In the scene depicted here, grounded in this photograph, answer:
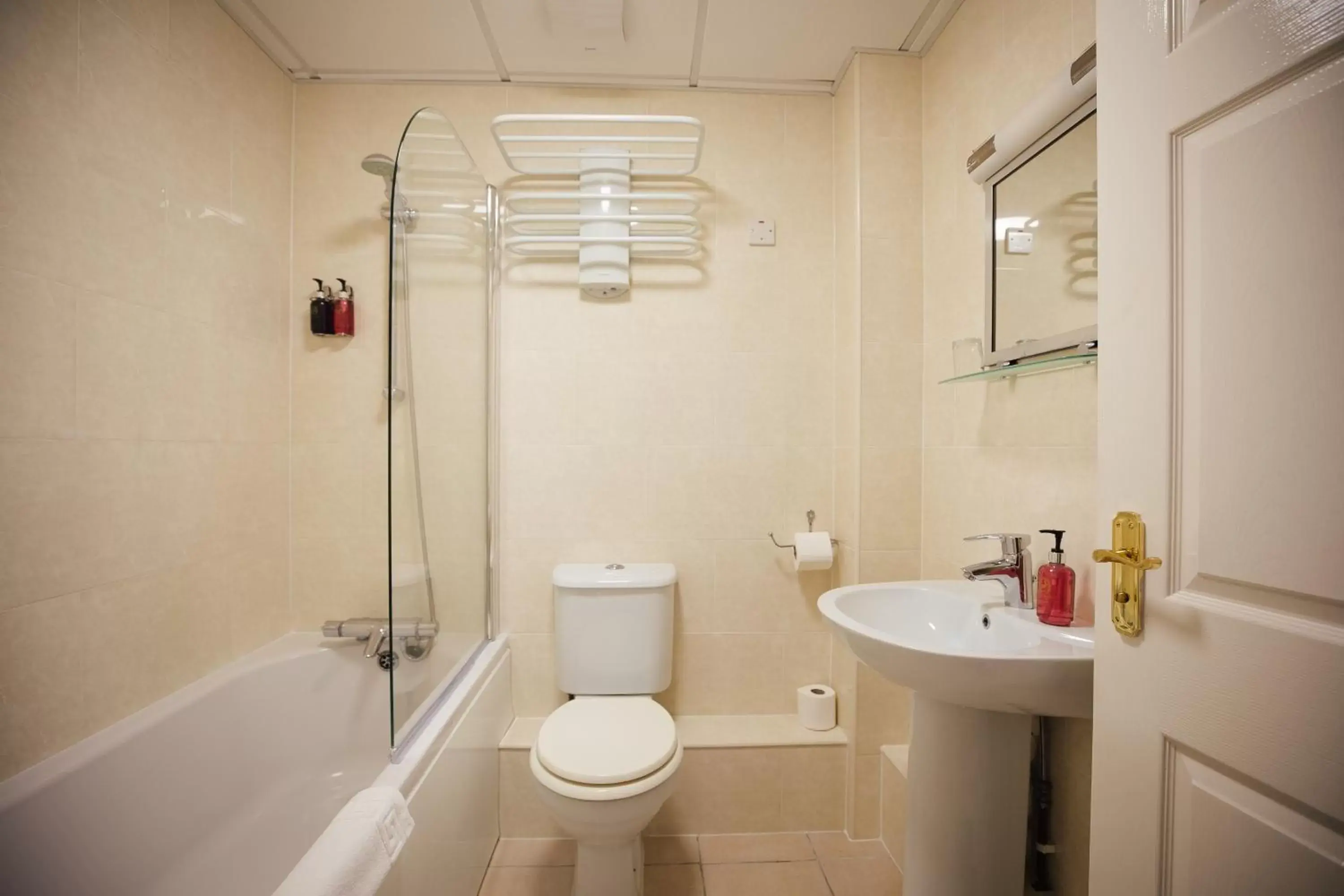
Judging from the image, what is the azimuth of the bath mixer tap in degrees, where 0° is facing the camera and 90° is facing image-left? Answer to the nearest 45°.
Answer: approximately 0°

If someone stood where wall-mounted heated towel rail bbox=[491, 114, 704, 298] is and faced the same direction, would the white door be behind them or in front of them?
in front

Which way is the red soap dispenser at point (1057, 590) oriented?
to the viewer's left

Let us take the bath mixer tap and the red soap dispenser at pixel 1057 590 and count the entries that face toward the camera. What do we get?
1

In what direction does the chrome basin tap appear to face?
to the viewer's left

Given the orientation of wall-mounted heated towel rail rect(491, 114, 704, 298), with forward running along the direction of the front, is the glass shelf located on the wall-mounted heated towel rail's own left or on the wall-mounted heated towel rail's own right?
on the wall-mounted heated towel rail's own left

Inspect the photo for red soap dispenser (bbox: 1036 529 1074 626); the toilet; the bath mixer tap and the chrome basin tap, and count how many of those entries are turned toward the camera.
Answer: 2

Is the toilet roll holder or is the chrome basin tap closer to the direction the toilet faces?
the chrome basin tap

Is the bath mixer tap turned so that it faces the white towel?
yes

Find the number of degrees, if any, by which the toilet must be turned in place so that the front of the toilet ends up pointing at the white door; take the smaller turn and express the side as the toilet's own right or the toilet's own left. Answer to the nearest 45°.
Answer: approximately 45° to the toilet's own left
